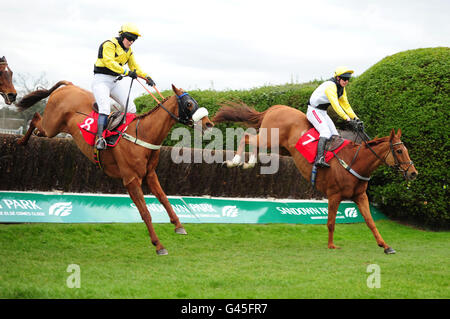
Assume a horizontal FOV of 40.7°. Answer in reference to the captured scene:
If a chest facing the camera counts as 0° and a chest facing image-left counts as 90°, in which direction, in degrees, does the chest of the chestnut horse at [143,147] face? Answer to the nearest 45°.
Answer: approximately 270°

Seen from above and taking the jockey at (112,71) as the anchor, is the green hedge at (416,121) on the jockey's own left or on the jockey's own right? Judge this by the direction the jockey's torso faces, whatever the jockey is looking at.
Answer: on the jockey's own left

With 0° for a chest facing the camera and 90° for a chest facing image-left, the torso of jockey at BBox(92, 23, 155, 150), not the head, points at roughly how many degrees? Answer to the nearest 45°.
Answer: approximately 315°

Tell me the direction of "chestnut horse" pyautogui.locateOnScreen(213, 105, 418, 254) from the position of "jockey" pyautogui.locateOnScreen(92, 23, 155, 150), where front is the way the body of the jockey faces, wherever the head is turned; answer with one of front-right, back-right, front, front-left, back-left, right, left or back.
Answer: front-left

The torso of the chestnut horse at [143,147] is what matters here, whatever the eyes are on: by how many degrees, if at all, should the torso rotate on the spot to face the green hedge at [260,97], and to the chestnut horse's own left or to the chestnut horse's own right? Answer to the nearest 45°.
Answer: approximately 45° to the chestnut horse's own left

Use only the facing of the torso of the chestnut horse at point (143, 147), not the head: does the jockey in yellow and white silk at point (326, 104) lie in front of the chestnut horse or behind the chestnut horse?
in front

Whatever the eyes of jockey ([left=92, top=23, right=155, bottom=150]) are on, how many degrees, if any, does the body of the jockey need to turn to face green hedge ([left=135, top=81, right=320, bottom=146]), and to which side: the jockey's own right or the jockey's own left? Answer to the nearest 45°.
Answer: approximately 90° to the jockey's own left
